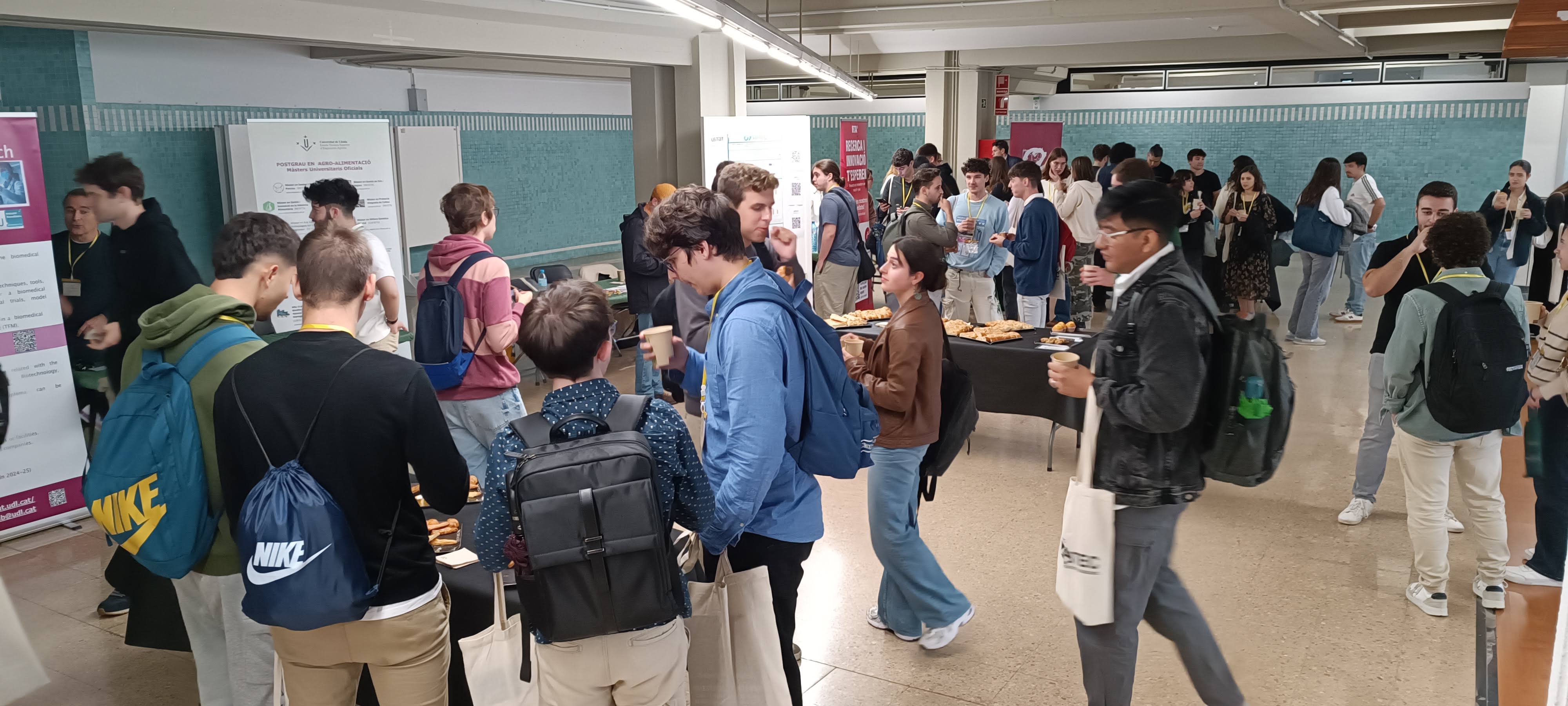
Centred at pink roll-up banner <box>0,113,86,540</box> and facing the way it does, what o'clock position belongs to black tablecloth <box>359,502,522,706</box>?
The black tablecloth is roughly at 1 o'clock from the pink roll-up banner.

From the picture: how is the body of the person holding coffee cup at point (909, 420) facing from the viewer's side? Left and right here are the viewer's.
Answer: facing to the left of the viewer

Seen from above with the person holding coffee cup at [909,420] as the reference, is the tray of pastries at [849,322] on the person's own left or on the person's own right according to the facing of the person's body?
on the person's own right

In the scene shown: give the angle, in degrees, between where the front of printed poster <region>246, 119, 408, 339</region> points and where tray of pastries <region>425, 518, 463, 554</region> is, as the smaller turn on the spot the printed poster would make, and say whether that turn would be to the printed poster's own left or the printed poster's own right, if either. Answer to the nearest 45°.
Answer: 0° — it already faces it

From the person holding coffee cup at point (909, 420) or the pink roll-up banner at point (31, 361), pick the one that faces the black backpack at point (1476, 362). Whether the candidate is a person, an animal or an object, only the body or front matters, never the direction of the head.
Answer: the pink roll-up banner

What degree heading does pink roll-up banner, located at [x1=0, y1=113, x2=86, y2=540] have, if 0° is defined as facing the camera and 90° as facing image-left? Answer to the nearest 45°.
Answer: approximately 315°

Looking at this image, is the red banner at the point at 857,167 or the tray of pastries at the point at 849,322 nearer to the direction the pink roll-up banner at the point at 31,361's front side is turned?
the tray of pastries
